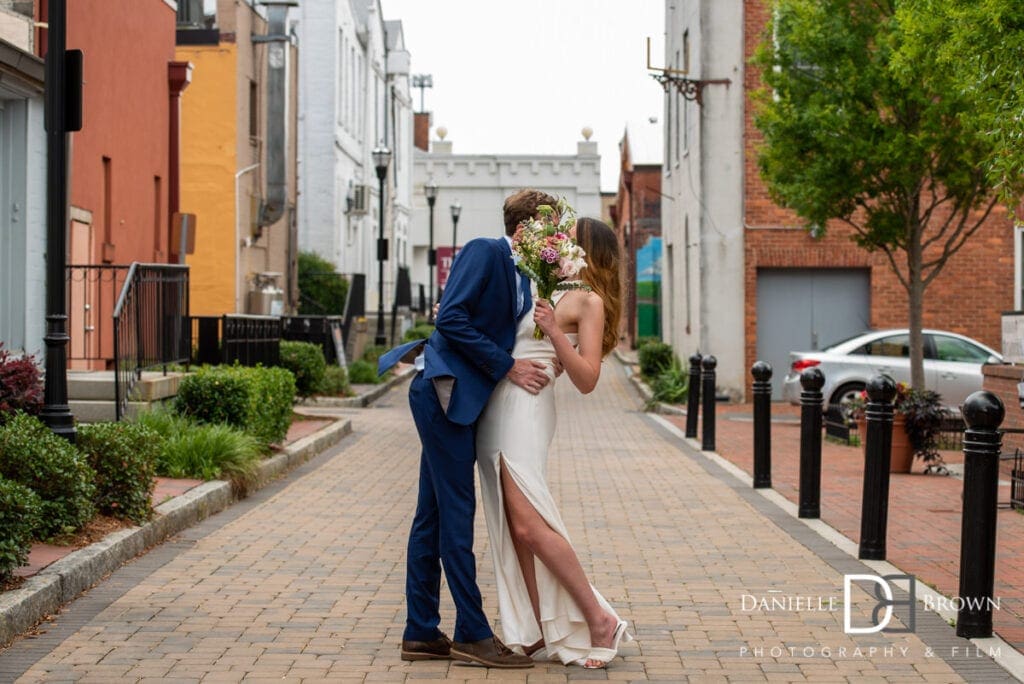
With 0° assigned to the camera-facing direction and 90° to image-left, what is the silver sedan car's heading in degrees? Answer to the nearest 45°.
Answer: approximately 270°

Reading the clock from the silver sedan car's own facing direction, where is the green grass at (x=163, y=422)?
The green grass is roughly at 4 o'clock from the silver sedan car.

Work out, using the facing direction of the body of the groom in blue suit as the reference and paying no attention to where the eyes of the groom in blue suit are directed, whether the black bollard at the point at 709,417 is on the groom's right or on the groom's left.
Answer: on the groom's left

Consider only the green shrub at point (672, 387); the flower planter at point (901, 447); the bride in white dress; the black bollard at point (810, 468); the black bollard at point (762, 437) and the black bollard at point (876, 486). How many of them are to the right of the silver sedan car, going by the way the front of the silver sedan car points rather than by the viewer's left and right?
5

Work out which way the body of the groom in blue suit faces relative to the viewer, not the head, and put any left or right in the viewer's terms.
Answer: facing to the right of the viewer

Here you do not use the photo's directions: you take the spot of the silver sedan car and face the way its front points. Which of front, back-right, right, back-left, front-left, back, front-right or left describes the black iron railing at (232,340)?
back-right

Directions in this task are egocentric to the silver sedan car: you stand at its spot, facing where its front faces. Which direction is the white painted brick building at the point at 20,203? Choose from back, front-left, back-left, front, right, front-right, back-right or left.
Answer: back-right

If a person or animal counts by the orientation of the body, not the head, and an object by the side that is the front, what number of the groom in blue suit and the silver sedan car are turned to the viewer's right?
2
